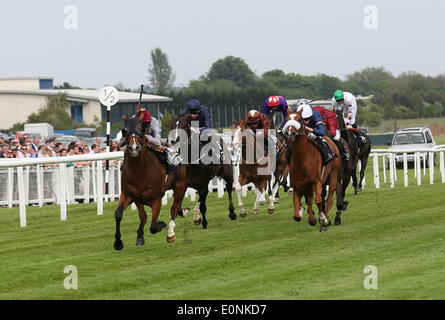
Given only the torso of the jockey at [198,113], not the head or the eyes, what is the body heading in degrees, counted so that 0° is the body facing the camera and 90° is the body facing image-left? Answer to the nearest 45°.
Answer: approximately 45°

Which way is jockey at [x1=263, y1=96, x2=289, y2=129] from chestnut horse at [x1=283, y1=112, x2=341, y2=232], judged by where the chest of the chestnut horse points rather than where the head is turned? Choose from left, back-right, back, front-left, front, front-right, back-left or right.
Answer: back-right

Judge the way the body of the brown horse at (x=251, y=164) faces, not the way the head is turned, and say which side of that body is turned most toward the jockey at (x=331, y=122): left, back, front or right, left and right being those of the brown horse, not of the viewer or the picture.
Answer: left

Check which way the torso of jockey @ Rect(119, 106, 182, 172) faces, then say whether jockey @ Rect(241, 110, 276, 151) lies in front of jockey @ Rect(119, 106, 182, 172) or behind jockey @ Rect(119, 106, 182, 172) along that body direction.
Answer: behind

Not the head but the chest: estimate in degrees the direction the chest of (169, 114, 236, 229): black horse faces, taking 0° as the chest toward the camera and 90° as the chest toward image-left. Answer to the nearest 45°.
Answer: approximately 45°
